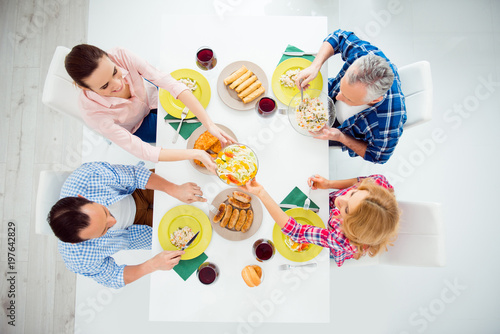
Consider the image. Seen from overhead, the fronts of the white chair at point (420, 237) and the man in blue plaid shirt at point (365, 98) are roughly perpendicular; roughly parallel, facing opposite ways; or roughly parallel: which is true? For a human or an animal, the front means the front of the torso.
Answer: roughly parallel

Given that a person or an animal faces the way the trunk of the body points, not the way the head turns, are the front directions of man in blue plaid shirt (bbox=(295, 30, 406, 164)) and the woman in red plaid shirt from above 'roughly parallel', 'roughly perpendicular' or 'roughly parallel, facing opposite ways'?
roughly parallel

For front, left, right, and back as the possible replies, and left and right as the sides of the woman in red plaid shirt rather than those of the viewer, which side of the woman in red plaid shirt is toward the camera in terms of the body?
left

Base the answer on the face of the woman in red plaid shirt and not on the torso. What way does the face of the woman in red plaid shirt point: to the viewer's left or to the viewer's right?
to the viewer's left

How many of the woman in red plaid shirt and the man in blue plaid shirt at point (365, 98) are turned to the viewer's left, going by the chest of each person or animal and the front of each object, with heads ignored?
2

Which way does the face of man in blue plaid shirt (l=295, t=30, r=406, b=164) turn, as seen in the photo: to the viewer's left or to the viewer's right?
to the viewer's left

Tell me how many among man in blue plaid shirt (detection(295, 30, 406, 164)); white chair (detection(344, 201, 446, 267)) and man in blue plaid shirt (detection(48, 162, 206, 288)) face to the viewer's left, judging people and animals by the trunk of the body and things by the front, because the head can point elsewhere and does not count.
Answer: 2

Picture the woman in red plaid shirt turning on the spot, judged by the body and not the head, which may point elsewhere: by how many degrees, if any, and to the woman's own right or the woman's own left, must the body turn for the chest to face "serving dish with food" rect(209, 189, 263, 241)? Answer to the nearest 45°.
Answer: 0° — they already face it

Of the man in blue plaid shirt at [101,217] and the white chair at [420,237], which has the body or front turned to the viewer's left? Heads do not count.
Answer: the white chair

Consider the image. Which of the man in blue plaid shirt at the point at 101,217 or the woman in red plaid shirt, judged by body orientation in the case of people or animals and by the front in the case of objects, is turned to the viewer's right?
the man in blue plaid shirt

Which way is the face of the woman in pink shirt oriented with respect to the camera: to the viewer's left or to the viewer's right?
to the viewer's right

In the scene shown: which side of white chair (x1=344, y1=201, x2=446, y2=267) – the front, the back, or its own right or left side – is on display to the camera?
left

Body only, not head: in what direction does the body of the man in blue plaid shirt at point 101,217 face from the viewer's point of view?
to the viewer's right
